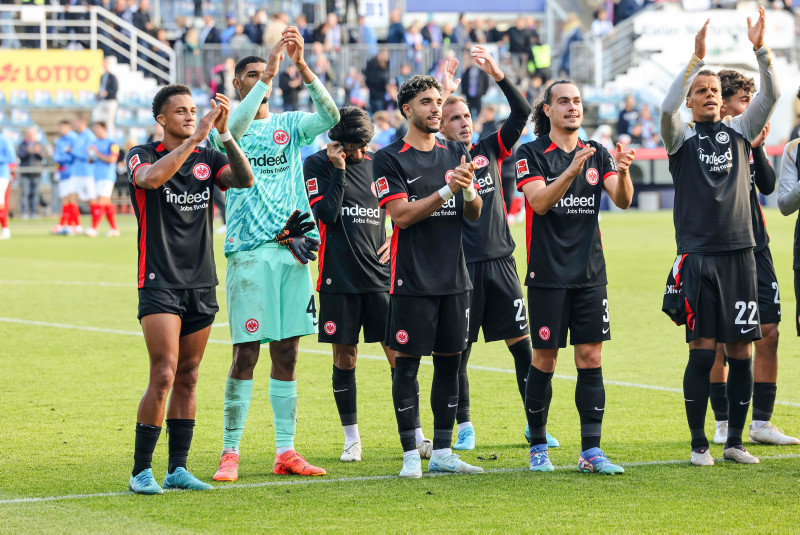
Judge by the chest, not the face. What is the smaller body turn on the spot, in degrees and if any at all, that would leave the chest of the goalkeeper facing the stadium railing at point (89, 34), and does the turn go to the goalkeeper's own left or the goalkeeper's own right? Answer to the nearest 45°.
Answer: approximately 180°

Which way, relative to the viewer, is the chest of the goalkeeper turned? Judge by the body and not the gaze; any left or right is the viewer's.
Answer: facing the viewer

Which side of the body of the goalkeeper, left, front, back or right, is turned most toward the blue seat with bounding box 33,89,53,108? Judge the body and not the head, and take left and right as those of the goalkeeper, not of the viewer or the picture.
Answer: back

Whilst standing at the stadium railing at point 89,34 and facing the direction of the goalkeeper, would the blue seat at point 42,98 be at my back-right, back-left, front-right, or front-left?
front-right

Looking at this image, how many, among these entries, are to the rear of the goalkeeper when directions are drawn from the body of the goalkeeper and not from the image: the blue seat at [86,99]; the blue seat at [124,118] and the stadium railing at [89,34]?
3

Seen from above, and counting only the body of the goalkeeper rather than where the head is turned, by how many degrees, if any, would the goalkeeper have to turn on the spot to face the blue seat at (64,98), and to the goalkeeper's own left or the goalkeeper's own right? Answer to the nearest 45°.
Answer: approximately 180°

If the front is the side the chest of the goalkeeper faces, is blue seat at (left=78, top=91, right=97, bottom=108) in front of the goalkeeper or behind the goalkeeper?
behind

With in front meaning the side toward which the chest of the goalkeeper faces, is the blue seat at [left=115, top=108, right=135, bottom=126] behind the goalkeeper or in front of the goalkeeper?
behind
